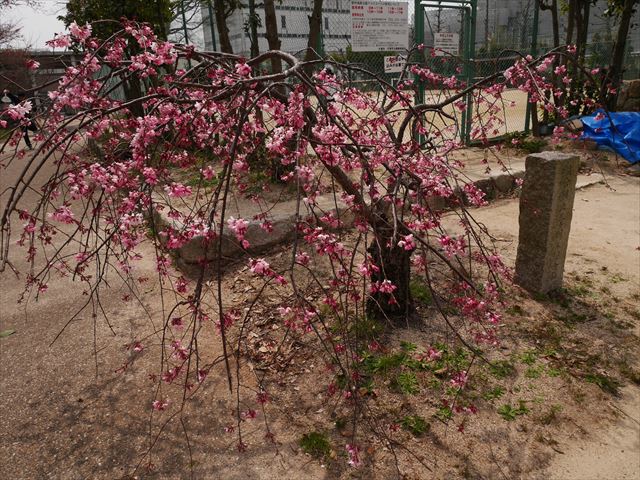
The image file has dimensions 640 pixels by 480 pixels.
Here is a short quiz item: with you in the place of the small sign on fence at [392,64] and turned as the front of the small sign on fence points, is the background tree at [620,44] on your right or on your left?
on your left

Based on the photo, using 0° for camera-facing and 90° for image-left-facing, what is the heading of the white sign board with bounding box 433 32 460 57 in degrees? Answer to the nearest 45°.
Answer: approximately 0°

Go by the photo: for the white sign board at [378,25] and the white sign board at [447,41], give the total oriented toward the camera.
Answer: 2

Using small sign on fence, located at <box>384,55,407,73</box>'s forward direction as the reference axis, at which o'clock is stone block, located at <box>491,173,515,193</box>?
The stone block is roughly at 11 o'clock from the small sign on fence.

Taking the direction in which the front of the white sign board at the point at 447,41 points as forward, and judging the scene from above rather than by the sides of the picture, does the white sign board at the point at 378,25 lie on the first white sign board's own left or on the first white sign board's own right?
on the first white sign board's own right

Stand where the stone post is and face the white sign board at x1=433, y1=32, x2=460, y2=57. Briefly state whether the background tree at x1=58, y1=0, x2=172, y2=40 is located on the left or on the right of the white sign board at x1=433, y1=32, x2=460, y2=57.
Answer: left

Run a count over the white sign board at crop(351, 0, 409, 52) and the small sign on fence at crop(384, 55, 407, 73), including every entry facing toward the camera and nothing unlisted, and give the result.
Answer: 2

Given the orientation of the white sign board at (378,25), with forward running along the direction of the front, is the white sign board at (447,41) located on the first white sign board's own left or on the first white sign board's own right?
on the first white sign board's own left

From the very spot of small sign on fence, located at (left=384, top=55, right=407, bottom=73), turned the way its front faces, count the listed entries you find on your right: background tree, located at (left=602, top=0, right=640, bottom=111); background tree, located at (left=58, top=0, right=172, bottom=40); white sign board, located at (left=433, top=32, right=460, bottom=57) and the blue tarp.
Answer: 1

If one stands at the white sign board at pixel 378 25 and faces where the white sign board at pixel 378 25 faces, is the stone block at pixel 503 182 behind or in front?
in front

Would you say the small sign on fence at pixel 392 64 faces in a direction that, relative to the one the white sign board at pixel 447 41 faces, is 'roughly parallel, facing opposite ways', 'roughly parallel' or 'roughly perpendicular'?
roughly parallel

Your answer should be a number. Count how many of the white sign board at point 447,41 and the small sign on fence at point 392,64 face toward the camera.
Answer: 2

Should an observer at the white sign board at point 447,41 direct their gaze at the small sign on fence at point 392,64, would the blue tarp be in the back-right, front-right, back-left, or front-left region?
back-left

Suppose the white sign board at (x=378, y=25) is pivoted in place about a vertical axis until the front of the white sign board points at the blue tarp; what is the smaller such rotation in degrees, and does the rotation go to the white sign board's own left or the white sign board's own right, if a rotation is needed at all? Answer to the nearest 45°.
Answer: approximately 90° to the white sign board's own left

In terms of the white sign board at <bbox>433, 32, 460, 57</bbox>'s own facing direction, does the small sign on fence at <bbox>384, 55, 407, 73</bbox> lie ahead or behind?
ahead

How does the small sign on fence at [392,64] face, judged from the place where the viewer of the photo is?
facing the viewer
